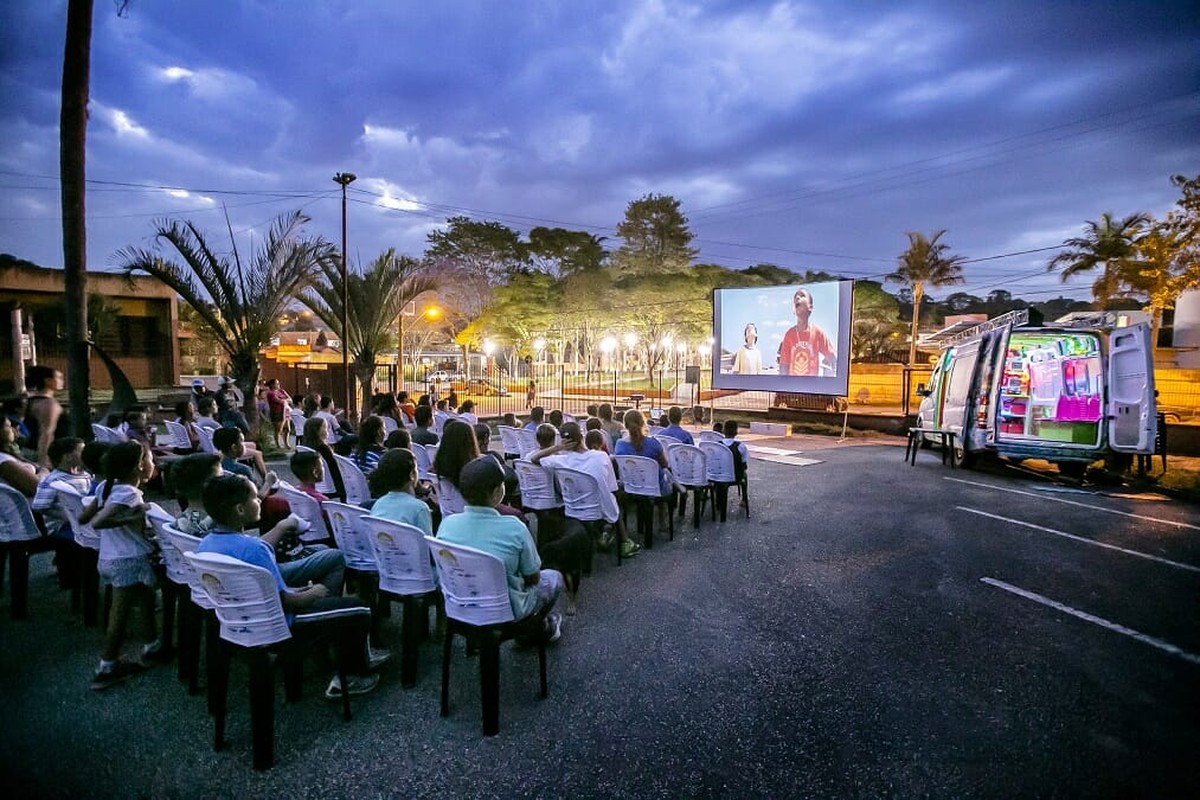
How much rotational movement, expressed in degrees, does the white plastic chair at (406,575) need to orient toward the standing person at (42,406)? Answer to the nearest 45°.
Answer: approximately 90° to its left

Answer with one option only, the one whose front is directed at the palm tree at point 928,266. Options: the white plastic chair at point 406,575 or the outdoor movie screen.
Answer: the white plastic chair

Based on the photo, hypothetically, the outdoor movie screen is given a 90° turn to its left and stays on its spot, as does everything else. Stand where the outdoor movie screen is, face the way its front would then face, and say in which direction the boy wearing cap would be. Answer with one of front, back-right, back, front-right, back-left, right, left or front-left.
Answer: front-right

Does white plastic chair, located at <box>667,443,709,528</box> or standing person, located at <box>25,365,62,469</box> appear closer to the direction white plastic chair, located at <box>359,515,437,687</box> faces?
the white plastic chair

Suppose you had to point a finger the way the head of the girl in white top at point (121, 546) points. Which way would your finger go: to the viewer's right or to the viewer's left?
to the viewer's right

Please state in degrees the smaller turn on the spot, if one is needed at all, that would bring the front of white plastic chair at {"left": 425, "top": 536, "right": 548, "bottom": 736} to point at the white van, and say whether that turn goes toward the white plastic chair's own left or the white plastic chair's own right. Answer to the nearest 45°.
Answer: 0° — it already faces it

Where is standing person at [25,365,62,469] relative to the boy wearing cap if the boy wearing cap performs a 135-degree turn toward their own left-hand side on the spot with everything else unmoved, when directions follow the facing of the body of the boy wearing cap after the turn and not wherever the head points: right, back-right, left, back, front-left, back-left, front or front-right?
front-right

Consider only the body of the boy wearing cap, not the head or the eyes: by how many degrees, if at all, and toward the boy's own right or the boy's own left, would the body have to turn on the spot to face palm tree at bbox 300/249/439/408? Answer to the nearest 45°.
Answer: approximately 45° to the boy's own left

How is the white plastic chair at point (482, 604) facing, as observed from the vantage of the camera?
facing away from the viewer and to the right of the viewer

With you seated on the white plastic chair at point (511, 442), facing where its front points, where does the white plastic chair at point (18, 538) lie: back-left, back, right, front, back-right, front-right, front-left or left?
back
